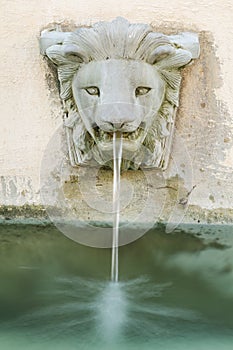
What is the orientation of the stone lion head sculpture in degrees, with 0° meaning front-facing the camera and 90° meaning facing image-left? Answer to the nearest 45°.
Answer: approximately 0°
